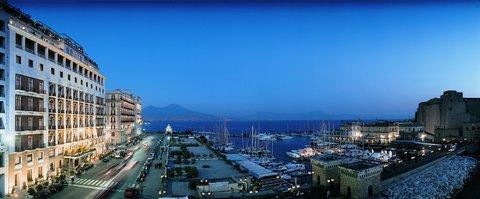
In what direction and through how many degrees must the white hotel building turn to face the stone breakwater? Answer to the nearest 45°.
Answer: approximately 45° to its left

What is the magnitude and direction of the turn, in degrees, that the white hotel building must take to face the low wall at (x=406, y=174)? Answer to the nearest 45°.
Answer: approximately 45° to its left

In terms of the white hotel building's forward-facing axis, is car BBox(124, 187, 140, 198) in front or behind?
in front
